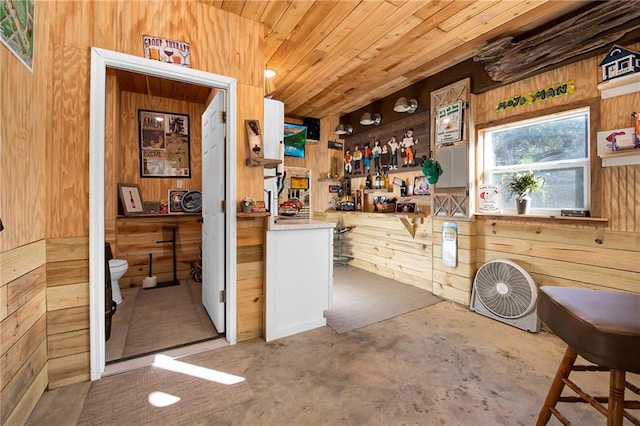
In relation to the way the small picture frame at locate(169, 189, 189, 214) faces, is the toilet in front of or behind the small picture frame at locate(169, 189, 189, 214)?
in front

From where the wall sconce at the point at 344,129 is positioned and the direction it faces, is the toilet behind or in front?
in front

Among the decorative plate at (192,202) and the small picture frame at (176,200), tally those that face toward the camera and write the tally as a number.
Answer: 2

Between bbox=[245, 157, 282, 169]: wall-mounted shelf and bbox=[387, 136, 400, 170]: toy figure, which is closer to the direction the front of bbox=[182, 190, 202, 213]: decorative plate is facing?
the wall-mounted shelf

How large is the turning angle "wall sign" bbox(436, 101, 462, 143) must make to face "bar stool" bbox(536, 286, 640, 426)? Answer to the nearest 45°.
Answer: approximately 45° to its left

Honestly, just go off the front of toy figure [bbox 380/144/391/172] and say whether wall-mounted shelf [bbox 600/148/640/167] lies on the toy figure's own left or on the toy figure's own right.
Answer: on the toy figure's own left

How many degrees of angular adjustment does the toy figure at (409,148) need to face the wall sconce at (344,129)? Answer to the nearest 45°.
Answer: approximately 90° to its right

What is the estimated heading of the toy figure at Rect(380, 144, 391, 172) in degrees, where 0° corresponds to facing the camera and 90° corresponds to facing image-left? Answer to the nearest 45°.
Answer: approximately 45°

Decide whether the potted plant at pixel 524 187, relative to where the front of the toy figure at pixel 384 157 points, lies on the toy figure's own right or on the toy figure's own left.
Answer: on the toy figure's own left

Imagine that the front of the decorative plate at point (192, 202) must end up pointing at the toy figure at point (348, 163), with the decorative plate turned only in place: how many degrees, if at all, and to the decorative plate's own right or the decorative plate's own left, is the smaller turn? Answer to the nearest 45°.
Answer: approximately 90° to the decorative plate's own left

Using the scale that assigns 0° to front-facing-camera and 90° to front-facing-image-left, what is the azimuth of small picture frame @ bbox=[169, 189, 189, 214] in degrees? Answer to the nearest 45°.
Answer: approximately 0°
